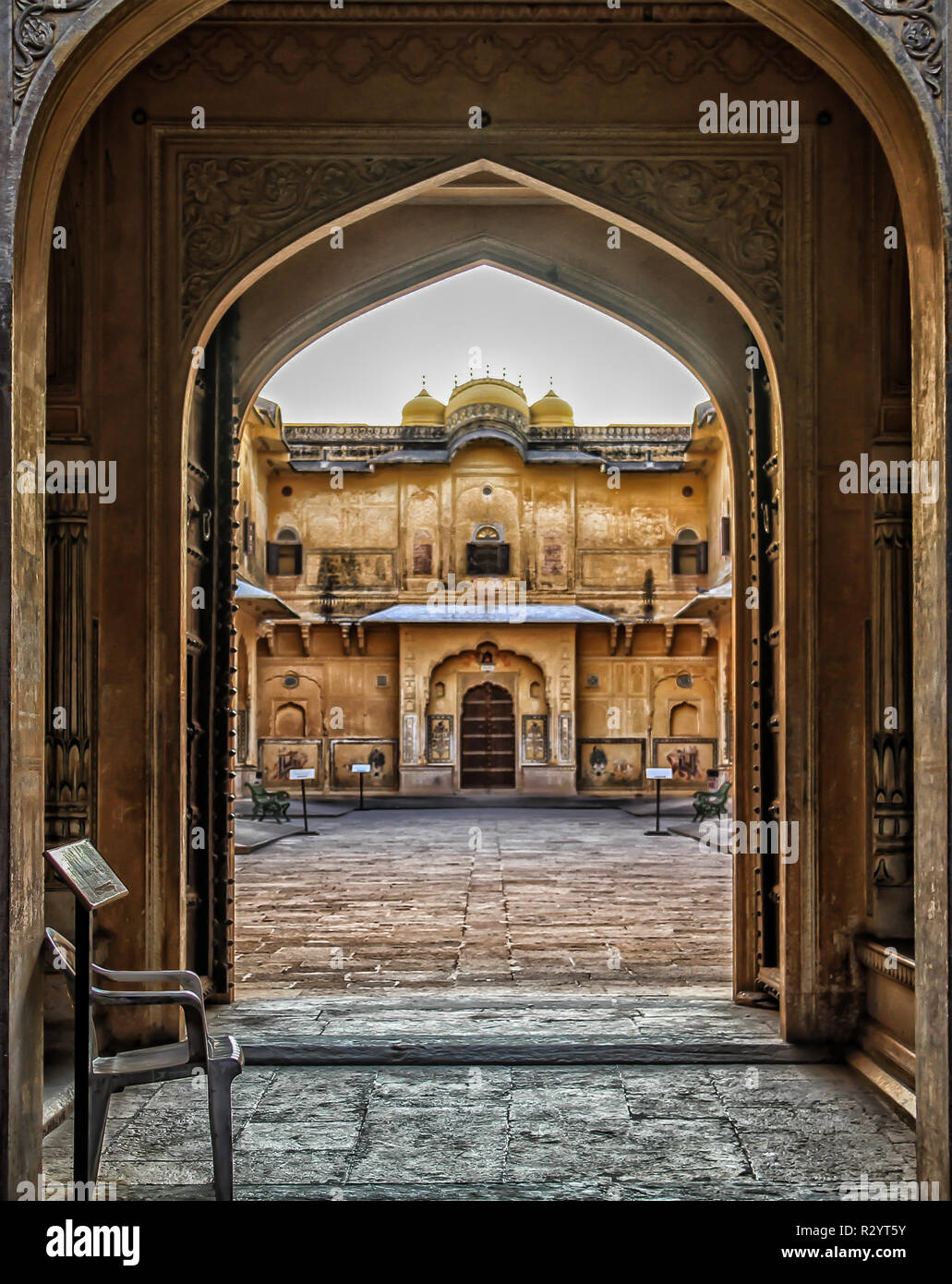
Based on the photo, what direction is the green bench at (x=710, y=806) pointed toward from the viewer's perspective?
to the viewer's left

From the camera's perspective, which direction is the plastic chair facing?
to the viewer's right

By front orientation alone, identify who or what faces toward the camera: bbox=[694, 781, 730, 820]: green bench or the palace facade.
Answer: the palace facade

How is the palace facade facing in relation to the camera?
toward the camera

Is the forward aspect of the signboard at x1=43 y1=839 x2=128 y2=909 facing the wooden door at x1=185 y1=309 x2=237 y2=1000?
no

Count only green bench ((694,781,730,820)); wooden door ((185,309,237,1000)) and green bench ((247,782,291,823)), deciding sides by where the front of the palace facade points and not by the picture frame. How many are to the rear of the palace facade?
0

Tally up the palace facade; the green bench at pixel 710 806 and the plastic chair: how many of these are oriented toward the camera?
1

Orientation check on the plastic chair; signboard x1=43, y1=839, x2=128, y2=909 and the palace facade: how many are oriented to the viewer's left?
0

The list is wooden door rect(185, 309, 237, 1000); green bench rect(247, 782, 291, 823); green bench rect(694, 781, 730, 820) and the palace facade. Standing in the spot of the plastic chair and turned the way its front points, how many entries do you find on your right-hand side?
0

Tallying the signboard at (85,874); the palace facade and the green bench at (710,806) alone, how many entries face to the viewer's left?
1

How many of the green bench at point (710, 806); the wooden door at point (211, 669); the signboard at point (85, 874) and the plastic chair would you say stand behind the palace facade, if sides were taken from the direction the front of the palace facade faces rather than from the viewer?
0

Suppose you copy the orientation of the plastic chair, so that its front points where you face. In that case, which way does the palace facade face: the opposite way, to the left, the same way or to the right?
to the right

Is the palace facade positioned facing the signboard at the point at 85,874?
yes
